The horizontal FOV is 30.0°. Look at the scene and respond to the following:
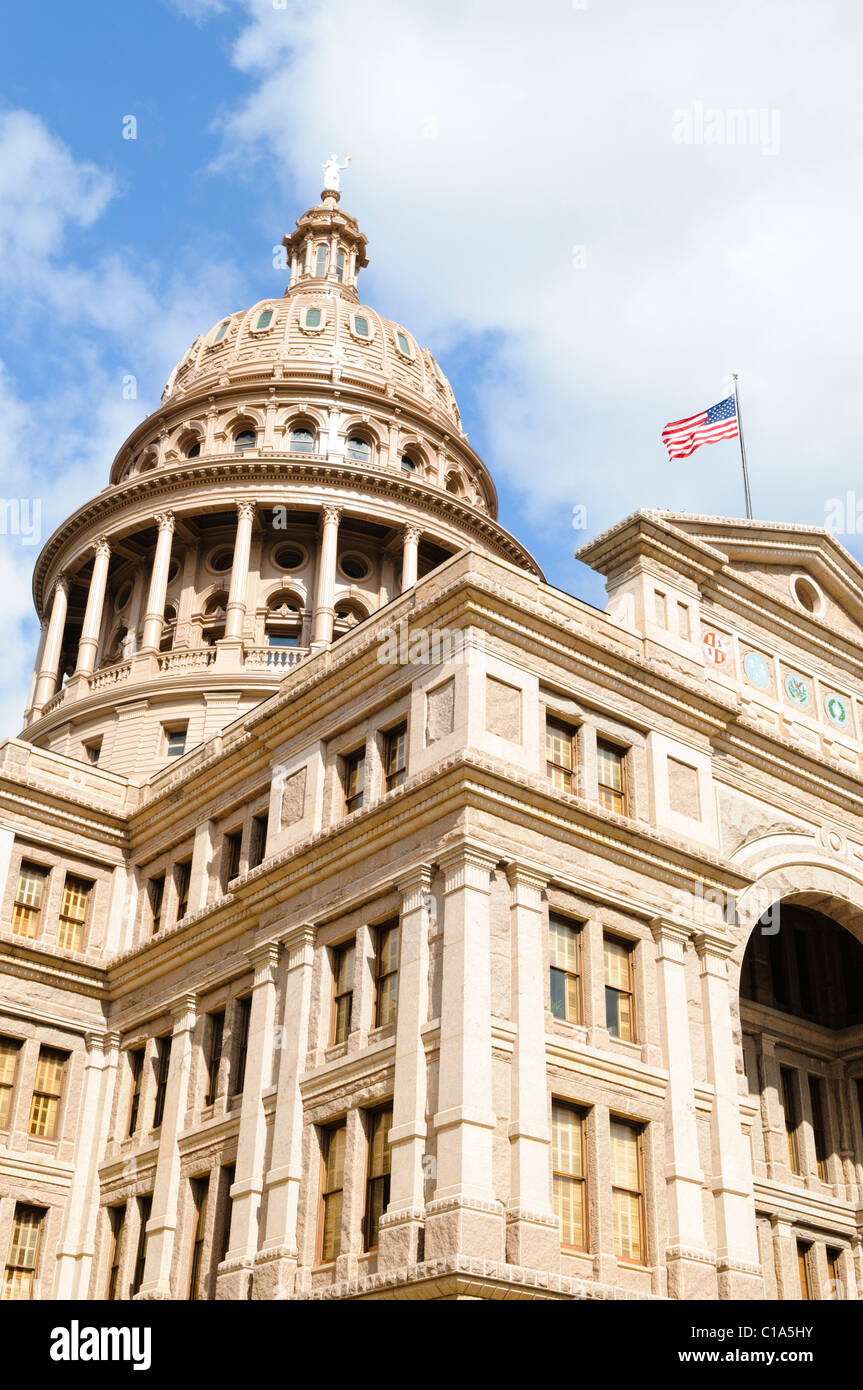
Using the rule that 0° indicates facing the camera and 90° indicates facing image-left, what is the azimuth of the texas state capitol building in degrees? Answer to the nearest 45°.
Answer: approximately 315°
